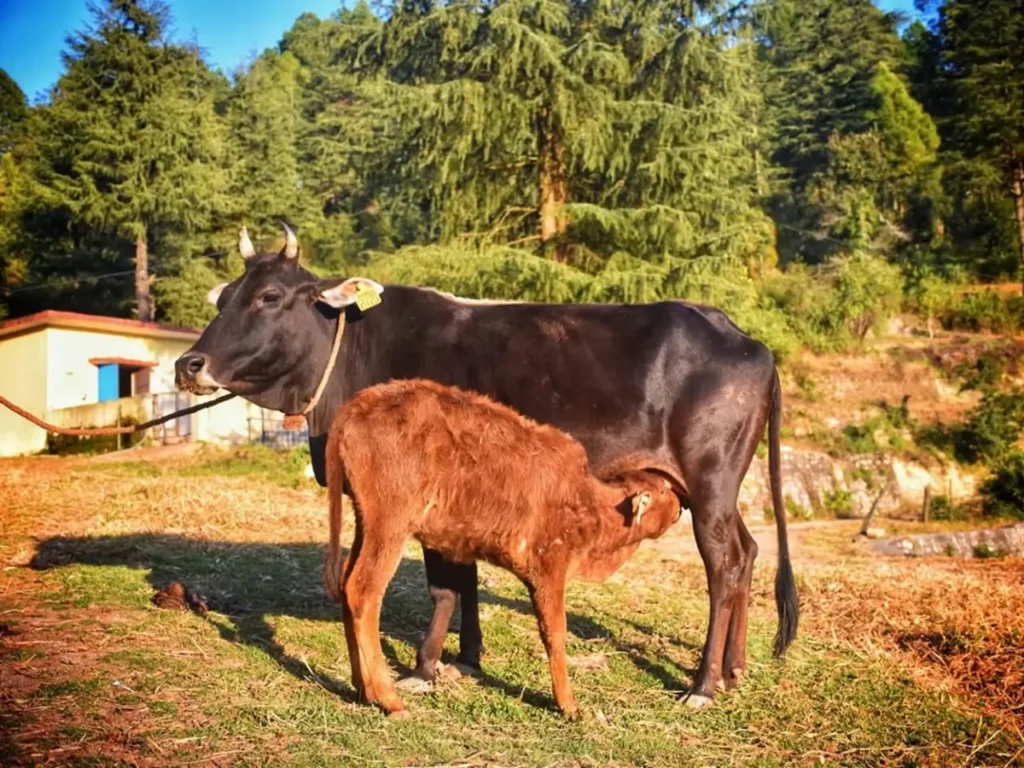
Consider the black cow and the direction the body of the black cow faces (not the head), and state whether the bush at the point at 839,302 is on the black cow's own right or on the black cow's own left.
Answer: on the black cow's own right

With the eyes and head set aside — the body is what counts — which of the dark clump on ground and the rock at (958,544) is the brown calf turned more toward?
the rock

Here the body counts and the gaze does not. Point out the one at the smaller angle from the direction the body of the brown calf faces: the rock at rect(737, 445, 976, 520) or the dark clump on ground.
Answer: the rock

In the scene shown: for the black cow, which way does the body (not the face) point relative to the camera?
to the viewer's left

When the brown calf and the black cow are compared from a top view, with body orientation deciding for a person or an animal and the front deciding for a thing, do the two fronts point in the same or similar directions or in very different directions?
very different directions

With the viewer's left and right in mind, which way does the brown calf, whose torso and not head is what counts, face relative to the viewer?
facing to the right of the viewer

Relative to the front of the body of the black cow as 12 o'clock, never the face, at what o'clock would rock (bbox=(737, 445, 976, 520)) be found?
The rock is roughly at 4 o'clock from the black cow.

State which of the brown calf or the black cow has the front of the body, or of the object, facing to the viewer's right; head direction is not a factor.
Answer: the brown calf

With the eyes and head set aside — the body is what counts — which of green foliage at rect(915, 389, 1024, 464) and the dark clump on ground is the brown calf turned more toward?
the green foliage

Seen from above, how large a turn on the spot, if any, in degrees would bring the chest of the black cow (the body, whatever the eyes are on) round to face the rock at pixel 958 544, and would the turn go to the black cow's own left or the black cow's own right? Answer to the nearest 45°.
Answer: approximately 135° to the black cow's own right

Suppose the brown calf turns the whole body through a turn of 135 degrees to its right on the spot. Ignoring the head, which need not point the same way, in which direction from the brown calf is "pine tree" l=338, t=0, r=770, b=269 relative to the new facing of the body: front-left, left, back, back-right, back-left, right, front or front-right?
back-right

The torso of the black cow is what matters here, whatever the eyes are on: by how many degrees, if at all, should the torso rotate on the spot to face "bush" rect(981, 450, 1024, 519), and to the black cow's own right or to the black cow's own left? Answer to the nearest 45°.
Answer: approximately 135° to the black cow's own right
